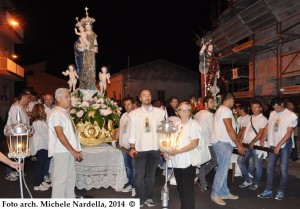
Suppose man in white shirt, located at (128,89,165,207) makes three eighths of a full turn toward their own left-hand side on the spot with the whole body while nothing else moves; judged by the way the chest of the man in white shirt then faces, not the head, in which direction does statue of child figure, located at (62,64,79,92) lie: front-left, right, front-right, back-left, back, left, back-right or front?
left

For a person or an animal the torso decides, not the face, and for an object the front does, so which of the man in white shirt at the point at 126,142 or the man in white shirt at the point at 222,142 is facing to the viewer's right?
the man in white shirt at the point at 222,142

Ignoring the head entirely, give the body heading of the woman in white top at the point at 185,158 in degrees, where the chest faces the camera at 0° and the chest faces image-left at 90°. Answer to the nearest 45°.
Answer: approximately 45°

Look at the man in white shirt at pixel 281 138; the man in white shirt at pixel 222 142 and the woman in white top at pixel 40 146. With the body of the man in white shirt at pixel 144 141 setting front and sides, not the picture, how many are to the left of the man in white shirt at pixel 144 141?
2

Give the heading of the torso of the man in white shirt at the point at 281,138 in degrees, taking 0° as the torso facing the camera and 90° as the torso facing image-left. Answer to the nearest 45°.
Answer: approximately 45°

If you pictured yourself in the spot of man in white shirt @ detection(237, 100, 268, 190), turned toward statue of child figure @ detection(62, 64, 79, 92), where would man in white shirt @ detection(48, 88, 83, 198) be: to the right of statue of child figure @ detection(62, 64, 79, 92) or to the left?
left

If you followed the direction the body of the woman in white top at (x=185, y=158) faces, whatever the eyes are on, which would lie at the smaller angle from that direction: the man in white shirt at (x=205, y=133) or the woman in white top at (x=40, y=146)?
the woman in white top
